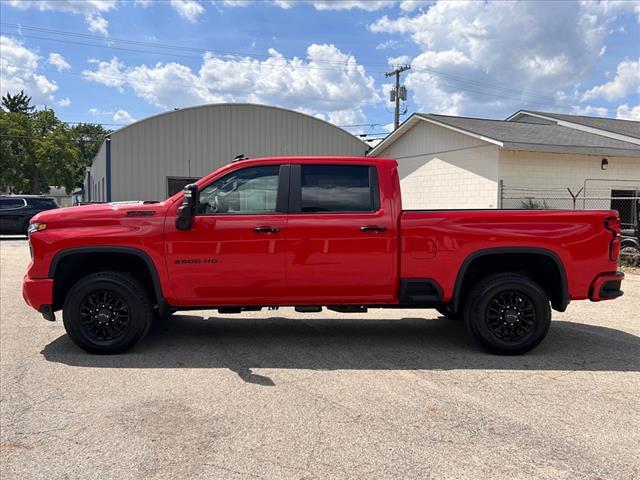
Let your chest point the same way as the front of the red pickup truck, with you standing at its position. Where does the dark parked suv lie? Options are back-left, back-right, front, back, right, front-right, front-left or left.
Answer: front-right

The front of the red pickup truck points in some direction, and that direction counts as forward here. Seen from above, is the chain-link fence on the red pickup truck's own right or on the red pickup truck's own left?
on the red pickup truck's own right

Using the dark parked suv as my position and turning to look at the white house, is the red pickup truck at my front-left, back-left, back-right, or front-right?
front-right

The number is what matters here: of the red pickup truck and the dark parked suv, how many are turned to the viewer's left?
2

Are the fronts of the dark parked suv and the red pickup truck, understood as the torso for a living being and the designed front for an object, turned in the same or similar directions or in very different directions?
same or similar directions

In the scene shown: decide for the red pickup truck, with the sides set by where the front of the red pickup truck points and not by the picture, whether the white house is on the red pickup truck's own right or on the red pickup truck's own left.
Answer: on the red pickup truck's own right

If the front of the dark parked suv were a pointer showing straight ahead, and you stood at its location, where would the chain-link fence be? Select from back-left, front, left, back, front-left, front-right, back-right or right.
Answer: back-left

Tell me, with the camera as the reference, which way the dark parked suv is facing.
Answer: facing to the left of the viewer

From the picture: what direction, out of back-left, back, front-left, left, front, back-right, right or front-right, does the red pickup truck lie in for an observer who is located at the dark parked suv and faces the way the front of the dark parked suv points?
left

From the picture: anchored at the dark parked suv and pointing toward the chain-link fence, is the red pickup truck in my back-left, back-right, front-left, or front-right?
front-right

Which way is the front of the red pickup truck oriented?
to the viewer's left
